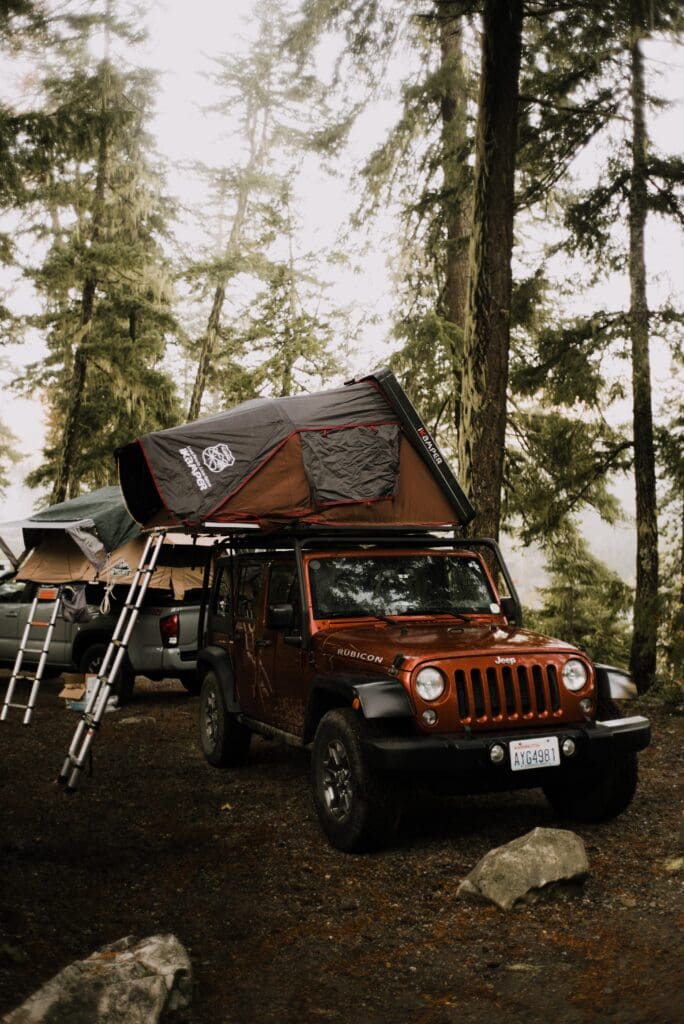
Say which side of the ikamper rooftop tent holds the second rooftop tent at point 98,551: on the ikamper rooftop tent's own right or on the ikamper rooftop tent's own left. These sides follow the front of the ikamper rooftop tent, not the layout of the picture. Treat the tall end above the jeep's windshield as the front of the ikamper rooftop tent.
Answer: on the ikamper rooftop tent's own right

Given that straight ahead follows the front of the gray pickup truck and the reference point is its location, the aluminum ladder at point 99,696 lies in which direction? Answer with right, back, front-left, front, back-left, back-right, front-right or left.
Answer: back-left

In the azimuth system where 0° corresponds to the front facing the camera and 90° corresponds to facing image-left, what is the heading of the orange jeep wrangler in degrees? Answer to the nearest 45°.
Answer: approximately 315°

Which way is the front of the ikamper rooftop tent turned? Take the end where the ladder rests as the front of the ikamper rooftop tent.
to the viewer's left

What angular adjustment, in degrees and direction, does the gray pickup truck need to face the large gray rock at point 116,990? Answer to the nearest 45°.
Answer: approximately 135° to its left

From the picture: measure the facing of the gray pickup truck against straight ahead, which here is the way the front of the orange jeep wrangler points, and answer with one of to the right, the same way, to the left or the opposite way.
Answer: the opposite way

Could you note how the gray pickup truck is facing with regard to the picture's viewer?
facing away from the viewer and to the left of the viewer
